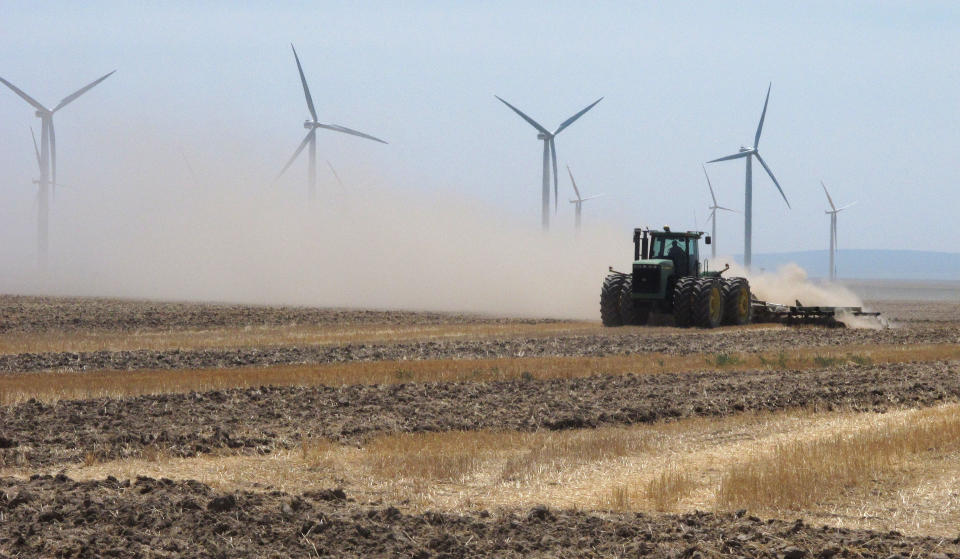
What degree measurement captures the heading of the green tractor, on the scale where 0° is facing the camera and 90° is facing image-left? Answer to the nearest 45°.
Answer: approximately 45°
